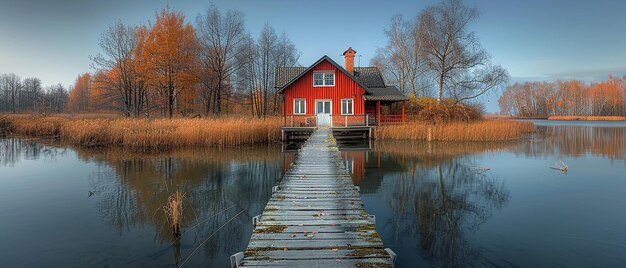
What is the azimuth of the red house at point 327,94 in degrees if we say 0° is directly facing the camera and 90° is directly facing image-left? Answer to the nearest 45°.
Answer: approximately 0°

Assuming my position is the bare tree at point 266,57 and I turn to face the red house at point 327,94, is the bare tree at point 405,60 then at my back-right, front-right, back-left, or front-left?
front-left

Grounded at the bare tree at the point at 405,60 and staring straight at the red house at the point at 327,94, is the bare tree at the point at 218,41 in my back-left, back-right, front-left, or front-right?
front-right

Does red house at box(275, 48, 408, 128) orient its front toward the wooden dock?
yes

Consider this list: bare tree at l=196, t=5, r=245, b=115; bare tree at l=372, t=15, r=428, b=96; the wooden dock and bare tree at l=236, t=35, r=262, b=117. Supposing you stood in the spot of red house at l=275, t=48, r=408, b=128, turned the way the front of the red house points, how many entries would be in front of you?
1

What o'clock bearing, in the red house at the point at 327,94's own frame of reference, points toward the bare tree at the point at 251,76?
The bare tree is roughly at 5 o'clock from the red house.

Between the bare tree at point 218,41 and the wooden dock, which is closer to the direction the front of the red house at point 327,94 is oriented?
the wooden dock

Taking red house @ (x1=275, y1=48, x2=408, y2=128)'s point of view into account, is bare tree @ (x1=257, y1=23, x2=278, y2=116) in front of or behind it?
behind

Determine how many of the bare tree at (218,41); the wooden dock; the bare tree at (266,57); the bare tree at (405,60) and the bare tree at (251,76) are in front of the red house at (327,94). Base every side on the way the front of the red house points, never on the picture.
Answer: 1

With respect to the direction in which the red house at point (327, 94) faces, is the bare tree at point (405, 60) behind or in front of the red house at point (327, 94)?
behind

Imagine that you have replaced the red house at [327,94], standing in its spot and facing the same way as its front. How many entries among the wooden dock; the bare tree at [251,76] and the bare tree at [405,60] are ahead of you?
1

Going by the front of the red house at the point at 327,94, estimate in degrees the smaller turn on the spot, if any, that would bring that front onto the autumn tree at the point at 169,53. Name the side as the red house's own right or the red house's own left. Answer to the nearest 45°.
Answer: approximately 90° to the red house's own right

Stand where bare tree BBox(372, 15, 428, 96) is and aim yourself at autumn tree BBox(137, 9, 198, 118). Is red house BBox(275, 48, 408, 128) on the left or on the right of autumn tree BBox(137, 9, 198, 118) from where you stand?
left
